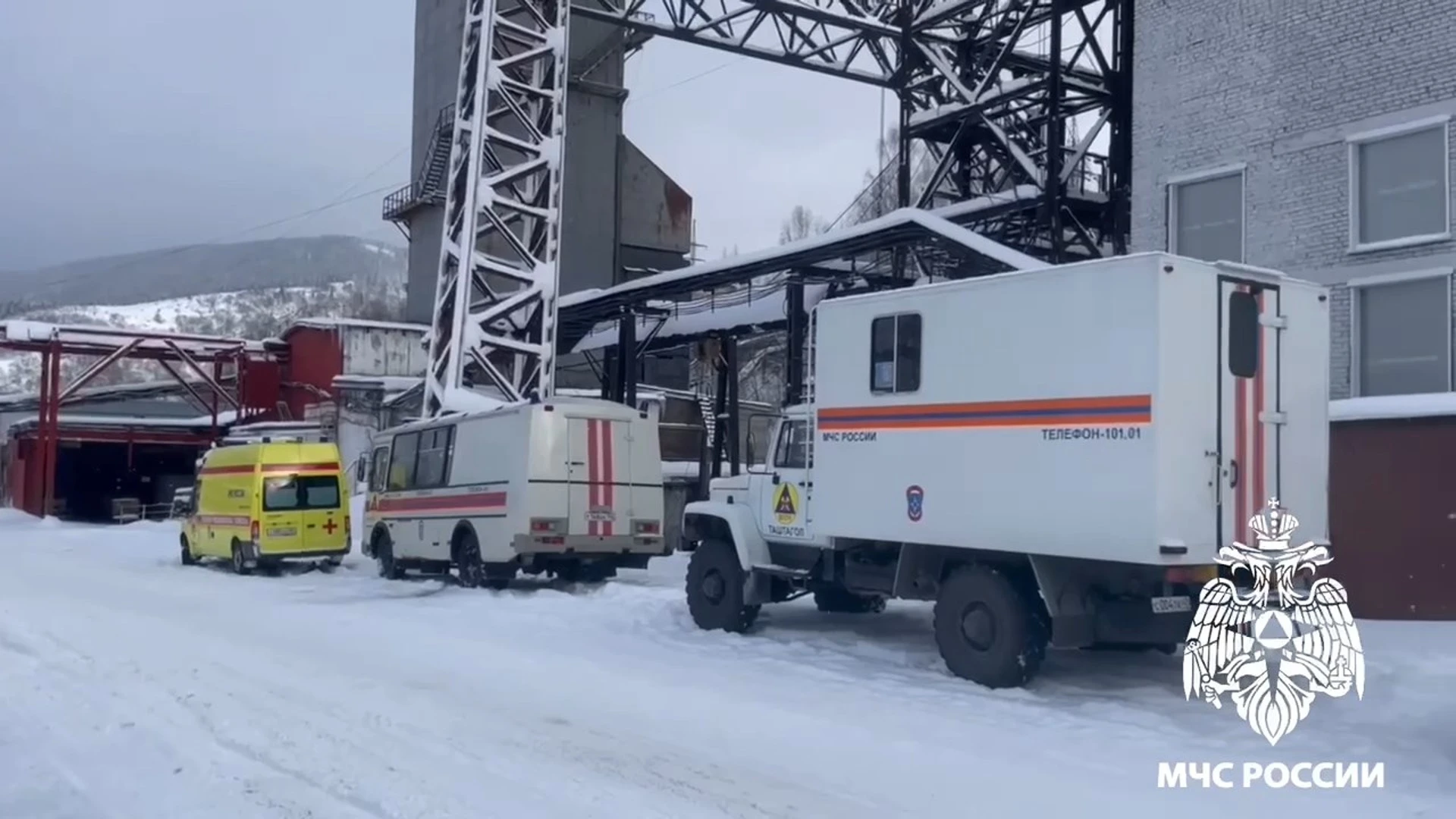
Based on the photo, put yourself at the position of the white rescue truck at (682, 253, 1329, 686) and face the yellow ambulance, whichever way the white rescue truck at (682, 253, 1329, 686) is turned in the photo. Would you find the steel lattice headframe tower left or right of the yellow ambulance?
right

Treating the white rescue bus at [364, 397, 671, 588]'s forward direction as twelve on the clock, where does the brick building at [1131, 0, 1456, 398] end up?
The brick building is roughly at 5 o'clock from the white rescue bus.

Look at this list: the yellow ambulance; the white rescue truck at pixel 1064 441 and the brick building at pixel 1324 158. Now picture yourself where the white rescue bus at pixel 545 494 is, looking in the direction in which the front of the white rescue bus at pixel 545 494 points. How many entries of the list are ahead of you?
1

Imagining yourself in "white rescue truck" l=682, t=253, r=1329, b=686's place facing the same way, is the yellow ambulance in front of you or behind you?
in front

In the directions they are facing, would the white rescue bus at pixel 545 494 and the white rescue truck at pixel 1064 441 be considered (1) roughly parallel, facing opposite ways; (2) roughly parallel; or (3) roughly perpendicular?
roughly parallel

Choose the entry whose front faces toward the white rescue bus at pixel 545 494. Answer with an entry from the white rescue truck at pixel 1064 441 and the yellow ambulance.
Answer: the white rescue truck at pixel 1064 441

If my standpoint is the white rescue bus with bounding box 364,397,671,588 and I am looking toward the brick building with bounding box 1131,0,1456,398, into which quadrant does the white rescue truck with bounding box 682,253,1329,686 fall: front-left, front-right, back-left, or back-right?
front-right

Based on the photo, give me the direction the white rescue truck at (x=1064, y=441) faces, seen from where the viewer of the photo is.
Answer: facing away from the viewer and to the left of the viewer

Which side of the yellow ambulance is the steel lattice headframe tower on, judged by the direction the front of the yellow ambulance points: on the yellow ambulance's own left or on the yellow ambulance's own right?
on the yellow ambulance's own right

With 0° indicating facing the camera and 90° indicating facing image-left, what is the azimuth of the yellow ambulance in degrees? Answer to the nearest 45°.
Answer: approximately 135°

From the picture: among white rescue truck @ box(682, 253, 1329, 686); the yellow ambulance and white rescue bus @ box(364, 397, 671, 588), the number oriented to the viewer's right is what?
0

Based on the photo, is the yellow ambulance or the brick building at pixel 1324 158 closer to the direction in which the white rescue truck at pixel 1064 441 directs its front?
the yellow ambulance

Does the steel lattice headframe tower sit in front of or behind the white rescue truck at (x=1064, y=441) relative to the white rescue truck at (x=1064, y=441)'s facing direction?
in front

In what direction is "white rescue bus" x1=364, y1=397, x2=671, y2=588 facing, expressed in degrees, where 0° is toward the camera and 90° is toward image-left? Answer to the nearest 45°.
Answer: approximately 135°

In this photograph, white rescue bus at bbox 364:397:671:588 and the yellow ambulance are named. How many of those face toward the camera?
0

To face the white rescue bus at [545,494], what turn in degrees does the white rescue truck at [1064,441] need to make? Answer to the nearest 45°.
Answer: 0° — it already faces it
